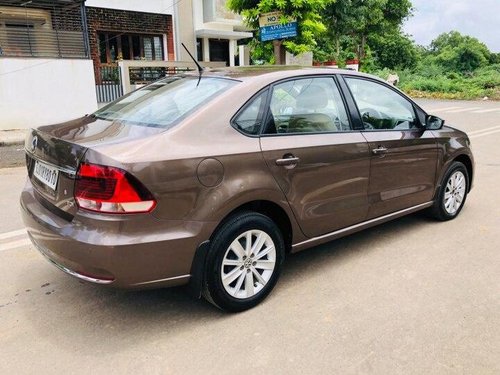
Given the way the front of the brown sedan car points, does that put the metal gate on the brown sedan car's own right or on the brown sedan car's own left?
on the brown sedan car's own left

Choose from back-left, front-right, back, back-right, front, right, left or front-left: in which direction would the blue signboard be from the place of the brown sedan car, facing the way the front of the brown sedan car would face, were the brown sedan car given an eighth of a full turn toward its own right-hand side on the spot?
left

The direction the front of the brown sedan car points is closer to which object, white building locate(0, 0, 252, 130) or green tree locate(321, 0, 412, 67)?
the green tree

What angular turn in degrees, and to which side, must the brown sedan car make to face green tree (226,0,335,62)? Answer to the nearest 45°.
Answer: approximately 45° to its left

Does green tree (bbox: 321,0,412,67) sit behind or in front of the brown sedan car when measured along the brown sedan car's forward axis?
in front

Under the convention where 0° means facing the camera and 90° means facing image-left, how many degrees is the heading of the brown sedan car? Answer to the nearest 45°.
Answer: approximately 225°

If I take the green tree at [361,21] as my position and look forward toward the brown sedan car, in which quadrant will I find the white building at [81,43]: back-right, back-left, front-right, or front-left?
front-right

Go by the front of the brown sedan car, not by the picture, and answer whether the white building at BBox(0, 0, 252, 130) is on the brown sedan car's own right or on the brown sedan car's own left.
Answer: on the brown sedan car's own left

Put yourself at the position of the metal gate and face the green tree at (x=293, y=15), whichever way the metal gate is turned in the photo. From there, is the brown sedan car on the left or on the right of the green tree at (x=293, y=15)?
right
